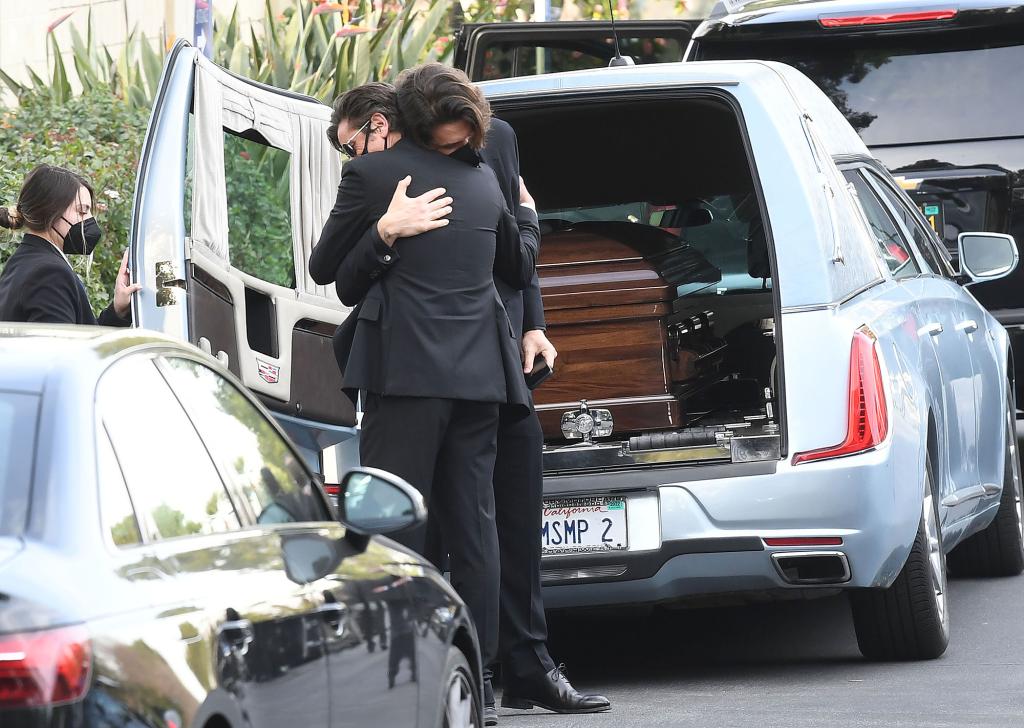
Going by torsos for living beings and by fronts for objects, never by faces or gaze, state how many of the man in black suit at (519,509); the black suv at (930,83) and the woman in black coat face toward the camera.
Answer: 1

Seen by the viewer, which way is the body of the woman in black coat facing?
to the viewer's right

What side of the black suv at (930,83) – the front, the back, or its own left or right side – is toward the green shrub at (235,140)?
left

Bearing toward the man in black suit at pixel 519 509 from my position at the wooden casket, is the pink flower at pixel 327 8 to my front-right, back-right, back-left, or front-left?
back-right

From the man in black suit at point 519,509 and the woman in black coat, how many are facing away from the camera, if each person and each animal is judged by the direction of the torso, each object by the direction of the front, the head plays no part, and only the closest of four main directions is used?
0

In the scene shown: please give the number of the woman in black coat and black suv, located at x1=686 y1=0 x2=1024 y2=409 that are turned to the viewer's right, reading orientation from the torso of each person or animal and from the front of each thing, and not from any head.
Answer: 1

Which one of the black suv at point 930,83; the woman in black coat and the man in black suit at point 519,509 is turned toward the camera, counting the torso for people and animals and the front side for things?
the man in black suit

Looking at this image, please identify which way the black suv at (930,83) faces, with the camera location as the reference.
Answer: facing away from the viewer

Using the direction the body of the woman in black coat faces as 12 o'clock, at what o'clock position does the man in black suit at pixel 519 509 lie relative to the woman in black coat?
The man in black suit is roughly at 1 o'clock from the woman in black coat.

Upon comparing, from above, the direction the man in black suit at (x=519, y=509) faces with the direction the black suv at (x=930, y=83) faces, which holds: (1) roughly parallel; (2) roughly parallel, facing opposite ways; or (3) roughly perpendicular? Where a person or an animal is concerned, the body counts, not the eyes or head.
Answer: roughly parallel, facing opposite ways

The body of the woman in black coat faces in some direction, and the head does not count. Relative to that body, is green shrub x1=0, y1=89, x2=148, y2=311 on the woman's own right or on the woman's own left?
on the woman's own left

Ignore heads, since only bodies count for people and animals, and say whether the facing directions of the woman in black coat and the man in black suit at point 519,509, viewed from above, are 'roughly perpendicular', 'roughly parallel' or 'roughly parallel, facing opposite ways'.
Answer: roughly perpendicular
